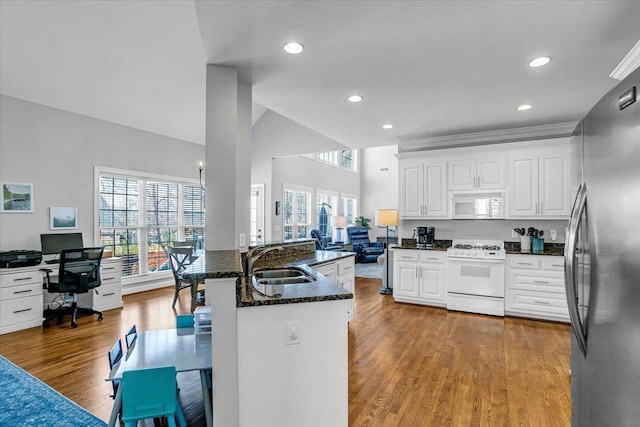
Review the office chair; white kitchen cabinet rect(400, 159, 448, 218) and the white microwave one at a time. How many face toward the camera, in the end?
2

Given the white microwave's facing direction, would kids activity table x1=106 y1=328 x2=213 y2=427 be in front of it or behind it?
in front

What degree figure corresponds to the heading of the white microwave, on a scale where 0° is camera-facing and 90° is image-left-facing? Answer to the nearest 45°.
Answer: approximately 0°

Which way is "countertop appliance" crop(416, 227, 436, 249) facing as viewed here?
toward the camera

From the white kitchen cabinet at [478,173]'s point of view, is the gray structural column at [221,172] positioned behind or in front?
in front

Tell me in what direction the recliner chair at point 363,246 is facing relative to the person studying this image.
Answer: facing the viewer and to the right of the viewer

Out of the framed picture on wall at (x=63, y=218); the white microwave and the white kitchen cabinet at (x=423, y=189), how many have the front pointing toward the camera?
3

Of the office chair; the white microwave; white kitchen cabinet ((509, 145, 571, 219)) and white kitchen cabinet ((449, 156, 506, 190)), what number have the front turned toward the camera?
3

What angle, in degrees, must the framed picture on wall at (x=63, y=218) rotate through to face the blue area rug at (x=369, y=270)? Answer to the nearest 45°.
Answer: approximately 90° to its left

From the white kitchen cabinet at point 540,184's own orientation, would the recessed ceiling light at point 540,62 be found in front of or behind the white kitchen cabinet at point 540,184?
in front

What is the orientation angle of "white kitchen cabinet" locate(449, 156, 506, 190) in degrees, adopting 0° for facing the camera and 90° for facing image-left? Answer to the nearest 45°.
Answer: approximately 0°

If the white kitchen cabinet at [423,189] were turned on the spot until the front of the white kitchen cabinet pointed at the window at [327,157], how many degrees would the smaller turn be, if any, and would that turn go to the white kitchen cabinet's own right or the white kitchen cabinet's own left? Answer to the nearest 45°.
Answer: approximately 135° to the white kitchen cabinet's own right

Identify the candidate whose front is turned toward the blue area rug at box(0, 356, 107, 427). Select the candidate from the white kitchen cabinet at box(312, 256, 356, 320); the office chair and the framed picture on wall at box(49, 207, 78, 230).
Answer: the framed picture on wall

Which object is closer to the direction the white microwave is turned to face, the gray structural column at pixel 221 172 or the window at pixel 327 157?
the gray structural column
